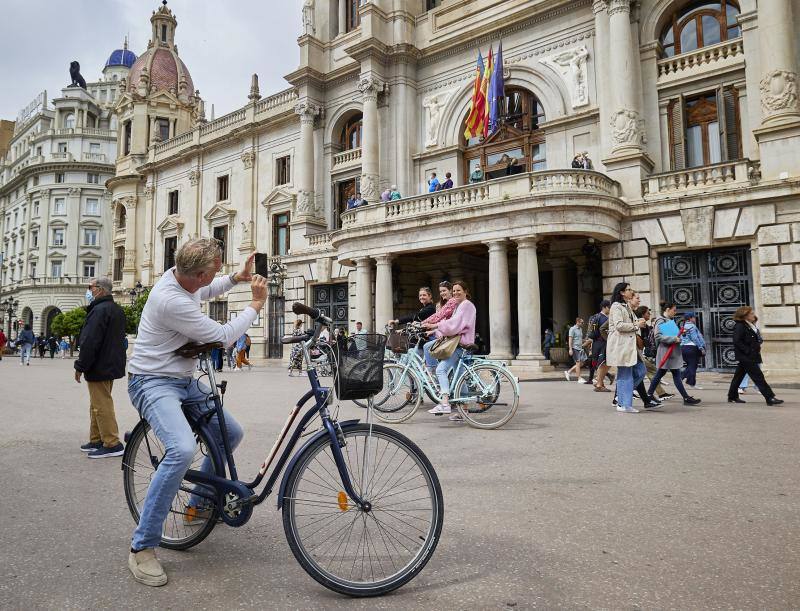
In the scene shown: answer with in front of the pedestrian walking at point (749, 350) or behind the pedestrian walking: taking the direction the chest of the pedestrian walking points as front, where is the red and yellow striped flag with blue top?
behind

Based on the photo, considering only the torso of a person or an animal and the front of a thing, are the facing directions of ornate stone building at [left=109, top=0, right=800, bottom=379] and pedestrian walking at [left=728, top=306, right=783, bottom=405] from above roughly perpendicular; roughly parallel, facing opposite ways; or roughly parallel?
roughly perpendicular

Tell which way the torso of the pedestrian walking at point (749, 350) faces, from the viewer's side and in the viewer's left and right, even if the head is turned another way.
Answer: facing to the right of the viewer

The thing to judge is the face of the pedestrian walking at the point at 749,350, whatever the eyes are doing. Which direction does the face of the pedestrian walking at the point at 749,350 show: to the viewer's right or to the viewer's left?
to the viewer's right

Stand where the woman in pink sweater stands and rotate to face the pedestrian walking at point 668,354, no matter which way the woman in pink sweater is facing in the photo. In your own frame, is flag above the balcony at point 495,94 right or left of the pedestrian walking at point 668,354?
left

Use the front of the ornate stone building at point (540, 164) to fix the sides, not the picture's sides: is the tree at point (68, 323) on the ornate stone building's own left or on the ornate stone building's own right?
on the ornate stone building's own right

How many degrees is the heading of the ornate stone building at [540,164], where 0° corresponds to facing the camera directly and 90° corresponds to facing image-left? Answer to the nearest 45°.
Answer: approximately 45°

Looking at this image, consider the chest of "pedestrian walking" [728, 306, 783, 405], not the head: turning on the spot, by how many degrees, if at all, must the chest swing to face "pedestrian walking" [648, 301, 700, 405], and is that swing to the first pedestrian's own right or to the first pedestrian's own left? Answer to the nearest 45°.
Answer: approximately 135° to the first pedestrian's own right
